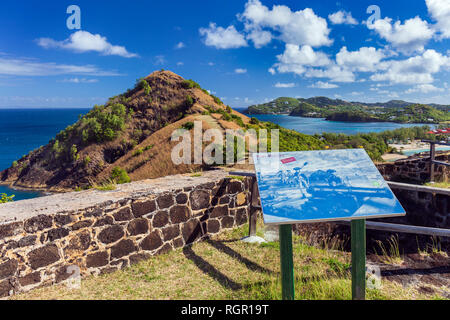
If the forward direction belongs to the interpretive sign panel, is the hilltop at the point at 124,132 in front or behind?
behind

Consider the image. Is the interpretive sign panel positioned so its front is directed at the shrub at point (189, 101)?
no

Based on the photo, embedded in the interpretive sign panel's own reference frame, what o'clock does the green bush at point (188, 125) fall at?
The green bush is roughly at 5 o'clock from the interpretive sign panel.

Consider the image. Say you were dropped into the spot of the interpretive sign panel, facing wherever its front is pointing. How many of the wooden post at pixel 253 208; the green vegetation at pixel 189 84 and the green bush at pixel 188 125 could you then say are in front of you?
0

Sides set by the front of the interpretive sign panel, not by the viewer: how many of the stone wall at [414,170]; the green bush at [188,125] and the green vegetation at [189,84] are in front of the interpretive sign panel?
0

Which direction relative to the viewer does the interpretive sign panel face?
toward the camera

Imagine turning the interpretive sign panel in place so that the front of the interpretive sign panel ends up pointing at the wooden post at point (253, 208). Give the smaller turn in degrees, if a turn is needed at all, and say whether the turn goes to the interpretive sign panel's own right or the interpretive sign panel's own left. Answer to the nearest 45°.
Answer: approximately 135° to the interpretive sign panel's own right

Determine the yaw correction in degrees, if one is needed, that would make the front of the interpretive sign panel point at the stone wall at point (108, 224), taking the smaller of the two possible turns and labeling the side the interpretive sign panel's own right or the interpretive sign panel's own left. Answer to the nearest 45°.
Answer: approximately 90° to the interpretive sign panel's own right

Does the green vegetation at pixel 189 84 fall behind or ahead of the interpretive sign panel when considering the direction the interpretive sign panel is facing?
behind
